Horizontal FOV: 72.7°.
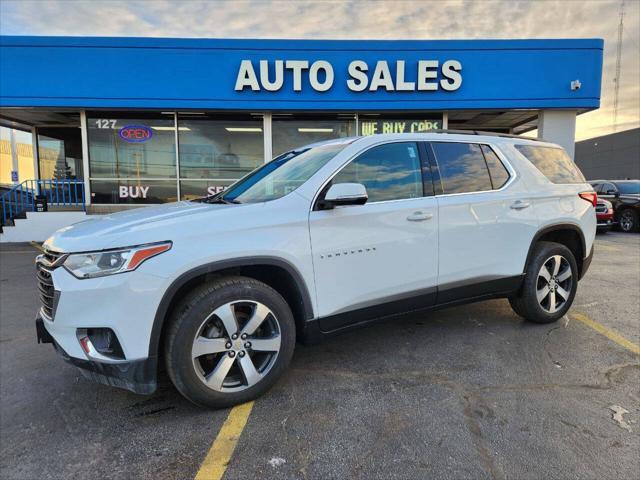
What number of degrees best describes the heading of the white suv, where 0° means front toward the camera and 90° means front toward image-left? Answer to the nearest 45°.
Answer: approximately 45°

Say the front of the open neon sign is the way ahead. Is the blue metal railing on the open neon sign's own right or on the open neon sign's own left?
on the open neon sign's own right

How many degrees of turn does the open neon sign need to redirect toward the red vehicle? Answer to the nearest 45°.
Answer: approximately 45° to its left

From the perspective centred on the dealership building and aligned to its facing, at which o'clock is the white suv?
The white suv is roughly at 12 o'clock from the dealership building.

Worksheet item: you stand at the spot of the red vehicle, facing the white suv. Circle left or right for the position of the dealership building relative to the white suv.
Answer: right

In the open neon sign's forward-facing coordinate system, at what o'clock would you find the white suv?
The white suv is roughly at 12 o'clock from the open neon sign.

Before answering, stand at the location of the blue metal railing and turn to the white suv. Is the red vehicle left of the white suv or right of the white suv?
left

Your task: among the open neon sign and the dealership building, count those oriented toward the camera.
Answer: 2

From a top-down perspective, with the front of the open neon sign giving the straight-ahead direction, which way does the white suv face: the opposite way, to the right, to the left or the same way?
to the right

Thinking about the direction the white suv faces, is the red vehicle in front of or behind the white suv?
behind

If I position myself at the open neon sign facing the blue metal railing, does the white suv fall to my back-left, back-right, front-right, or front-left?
back-left
